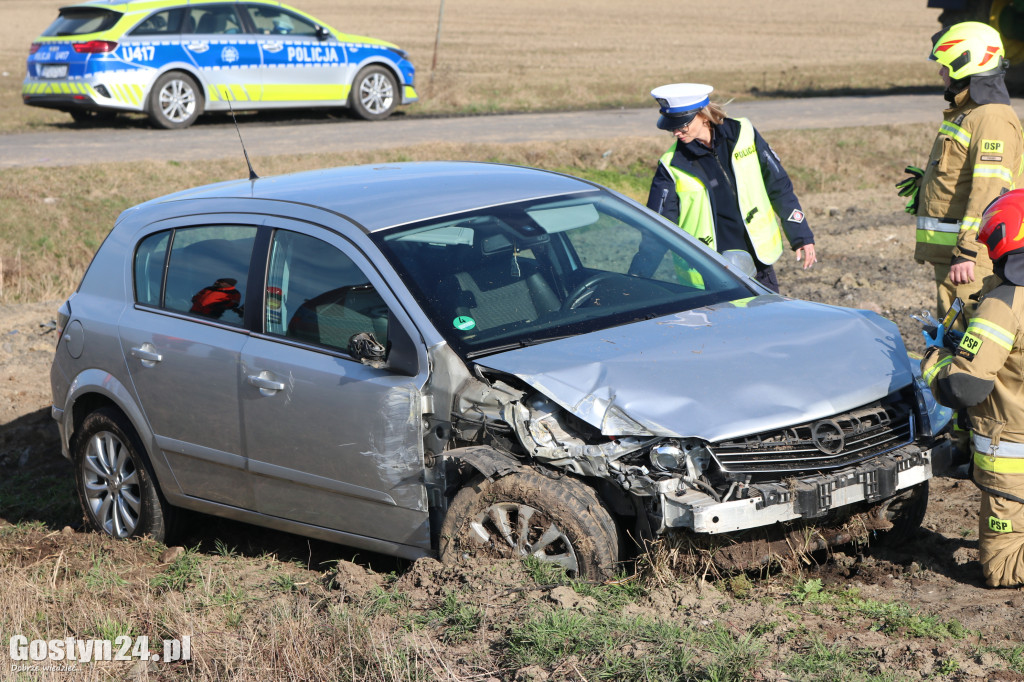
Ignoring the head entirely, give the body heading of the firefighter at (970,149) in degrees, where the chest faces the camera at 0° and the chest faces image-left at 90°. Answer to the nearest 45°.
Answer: approximately 90°

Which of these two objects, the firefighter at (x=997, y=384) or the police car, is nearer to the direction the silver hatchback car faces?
the firefighter

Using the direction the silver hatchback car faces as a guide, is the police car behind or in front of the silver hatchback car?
behind

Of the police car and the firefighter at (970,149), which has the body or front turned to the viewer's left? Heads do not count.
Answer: the firefighter

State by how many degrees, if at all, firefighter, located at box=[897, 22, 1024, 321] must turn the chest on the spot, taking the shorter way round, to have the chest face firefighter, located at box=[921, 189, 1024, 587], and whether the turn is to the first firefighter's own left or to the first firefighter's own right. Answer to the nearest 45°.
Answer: approximately 90° to the first firefighter's own left

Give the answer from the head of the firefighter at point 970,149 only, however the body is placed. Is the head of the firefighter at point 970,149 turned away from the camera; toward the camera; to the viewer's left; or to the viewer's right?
to the viewer's left

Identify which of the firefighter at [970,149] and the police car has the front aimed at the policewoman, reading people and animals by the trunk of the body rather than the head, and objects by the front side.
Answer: the firefighter

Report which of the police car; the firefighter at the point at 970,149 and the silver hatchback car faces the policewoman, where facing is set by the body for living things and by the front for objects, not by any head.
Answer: the firefighter

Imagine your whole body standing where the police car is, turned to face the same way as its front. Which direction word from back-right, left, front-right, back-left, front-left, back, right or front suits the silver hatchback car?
back-right

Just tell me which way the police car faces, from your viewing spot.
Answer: facing away from the viewer and to the right of the viewer

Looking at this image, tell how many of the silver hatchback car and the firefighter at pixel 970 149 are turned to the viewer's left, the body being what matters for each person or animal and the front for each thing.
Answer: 1

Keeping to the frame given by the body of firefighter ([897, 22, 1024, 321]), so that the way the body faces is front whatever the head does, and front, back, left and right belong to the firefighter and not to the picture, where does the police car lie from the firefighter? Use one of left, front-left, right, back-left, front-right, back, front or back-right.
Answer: front-right

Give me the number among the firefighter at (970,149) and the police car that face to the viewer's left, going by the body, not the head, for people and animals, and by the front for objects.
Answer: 1

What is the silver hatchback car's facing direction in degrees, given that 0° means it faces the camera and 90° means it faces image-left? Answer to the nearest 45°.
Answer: approximately 315°
